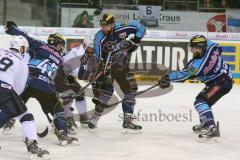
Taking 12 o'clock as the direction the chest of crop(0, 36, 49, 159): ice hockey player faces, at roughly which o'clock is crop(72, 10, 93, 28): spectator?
The spectator is roughly at 11 o'clock from the ice hockey player.

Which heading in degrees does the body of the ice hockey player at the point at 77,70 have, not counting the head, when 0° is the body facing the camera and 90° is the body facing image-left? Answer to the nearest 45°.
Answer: approximately 315°

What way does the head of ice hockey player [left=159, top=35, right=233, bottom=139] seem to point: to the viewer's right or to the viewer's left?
to the viewer's left

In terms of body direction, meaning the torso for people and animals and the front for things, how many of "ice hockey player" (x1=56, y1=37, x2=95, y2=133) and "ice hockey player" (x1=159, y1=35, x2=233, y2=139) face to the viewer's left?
1

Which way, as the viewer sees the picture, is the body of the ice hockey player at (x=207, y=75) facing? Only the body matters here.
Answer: to the viewer's left

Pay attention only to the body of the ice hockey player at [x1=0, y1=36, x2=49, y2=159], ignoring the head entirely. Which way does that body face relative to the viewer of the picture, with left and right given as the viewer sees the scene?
facing away from the viewer and to the right of the viewer

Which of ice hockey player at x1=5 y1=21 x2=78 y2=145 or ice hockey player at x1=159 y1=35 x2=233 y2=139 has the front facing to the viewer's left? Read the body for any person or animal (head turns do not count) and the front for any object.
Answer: ice hockey player at x1=159 y1=35 x2=233 y2=139
